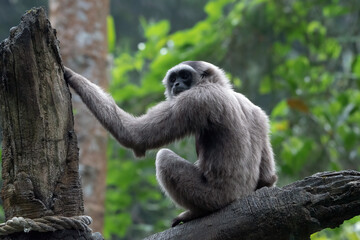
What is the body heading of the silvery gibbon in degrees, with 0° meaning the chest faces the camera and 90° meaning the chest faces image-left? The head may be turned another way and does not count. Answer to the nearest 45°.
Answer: approximately 135°
